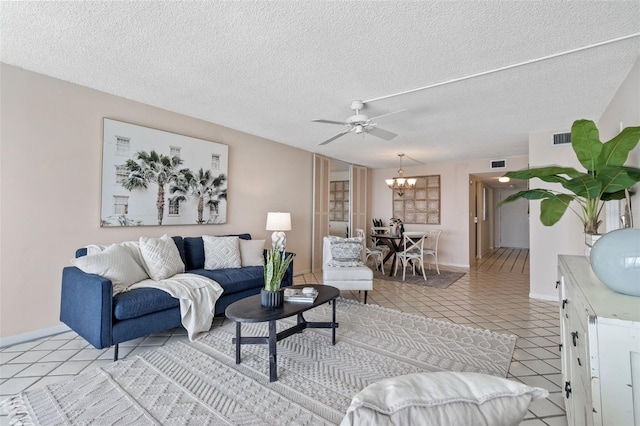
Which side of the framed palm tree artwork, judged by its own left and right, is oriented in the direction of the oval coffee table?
front

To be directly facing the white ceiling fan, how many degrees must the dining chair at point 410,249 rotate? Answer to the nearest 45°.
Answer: approximately 135° to its left

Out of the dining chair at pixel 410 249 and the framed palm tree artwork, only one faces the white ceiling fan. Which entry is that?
the framed palm tree artwork

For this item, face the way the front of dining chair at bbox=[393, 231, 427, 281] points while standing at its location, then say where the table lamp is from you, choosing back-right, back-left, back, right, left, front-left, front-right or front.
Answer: left

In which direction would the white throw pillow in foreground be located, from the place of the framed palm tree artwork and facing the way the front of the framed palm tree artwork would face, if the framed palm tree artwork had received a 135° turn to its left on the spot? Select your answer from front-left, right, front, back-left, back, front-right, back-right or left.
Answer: back

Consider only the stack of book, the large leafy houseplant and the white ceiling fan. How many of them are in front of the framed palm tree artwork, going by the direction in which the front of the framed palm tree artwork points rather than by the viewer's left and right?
3

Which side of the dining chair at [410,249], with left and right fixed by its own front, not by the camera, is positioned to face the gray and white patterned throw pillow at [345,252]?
left

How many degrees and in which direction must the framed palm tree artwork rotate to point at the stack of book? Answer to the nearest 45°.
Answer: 0° — it already faces it

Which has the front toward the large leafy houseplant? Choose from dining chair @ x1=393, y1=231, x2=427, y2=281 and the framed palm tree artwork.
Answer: the framed palm tree artwork

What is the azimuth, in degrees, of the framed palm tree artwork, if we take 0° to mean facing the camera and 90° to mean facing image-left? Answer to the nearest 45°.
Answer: approximately 315°

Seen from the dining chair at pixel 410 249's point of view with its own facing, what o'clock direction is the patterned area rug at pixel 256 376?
The patterned area rug is roughly at 8 o'clock from the dining chair.
